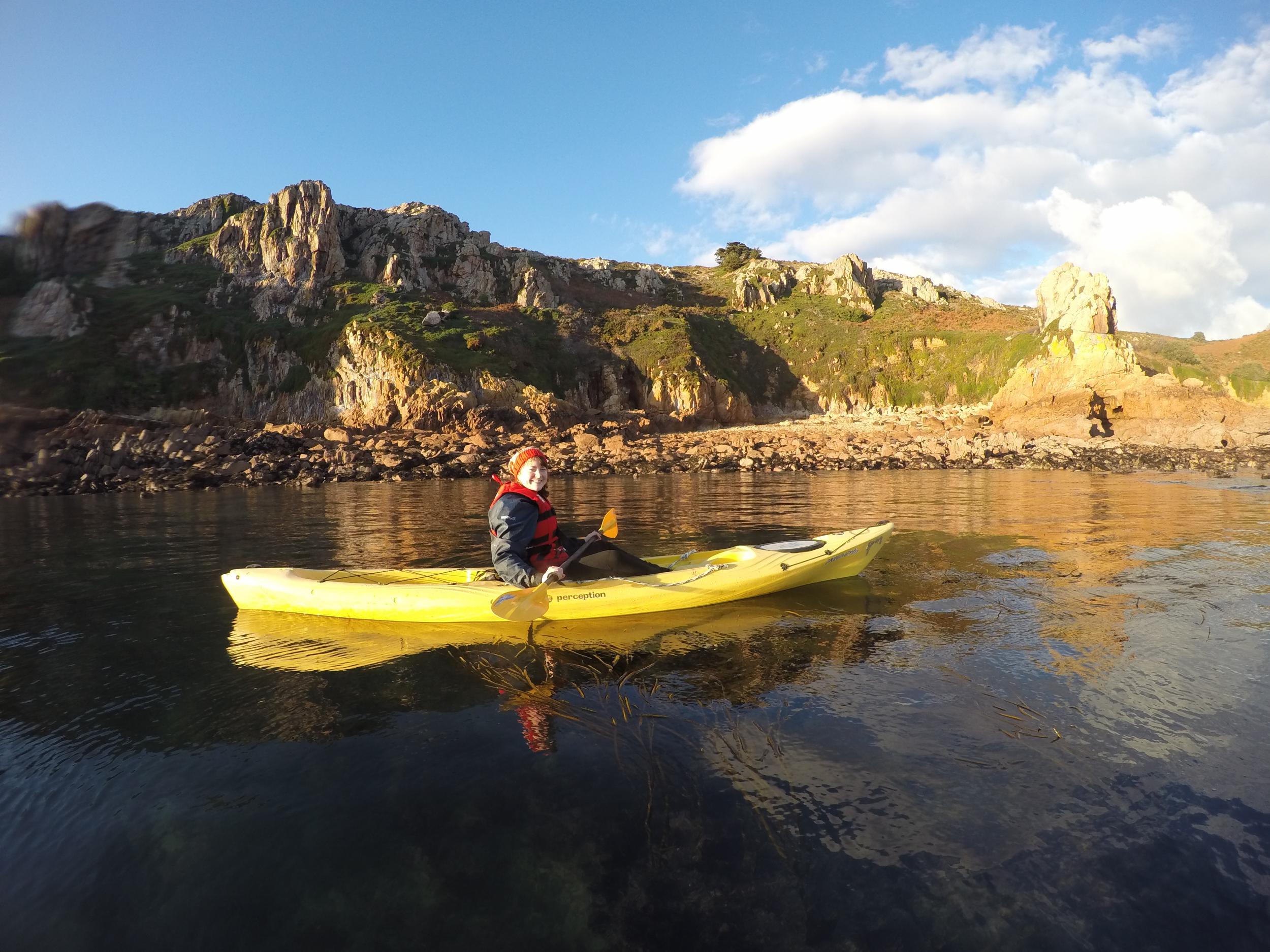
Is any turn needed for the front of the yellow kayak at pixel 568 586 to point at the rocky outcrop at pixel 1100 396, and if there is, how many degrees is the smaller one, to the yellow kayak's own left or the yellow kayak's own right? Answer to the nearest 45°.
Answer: approximately 45° to the yellow kayak's own left

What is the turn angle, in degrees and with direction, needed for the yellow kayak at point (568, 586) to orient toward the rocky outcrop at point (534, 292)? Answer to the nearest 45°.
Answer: approximately 90° to its left

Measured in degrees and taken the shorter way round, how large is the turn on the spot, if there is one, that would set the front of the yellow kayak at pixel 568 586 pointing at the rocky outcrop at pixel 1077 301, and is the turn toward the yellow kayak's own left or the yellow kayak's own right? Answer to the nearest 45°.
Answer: approximately 45° to the yellow kayak's own left

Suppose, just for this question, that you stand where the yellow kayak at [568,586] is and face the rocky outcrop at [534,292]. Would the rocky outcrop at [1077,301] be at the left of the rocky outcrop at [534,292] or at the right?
right

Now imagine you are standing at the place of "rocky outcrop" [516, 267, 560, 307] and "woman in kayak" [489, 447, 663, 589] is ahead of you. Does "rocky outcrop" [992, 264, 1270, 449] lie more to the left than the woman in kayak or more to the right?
left

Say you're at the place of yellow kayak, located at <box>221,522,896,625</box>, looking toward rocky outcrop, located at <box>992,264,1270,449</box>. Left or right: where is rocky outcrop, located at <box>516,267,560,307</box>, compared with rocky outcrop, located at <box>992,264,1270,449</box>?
left

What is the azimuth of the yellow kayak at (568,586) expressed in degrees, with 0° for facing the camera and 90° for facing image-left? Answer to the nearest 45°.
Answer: approximately 270°
